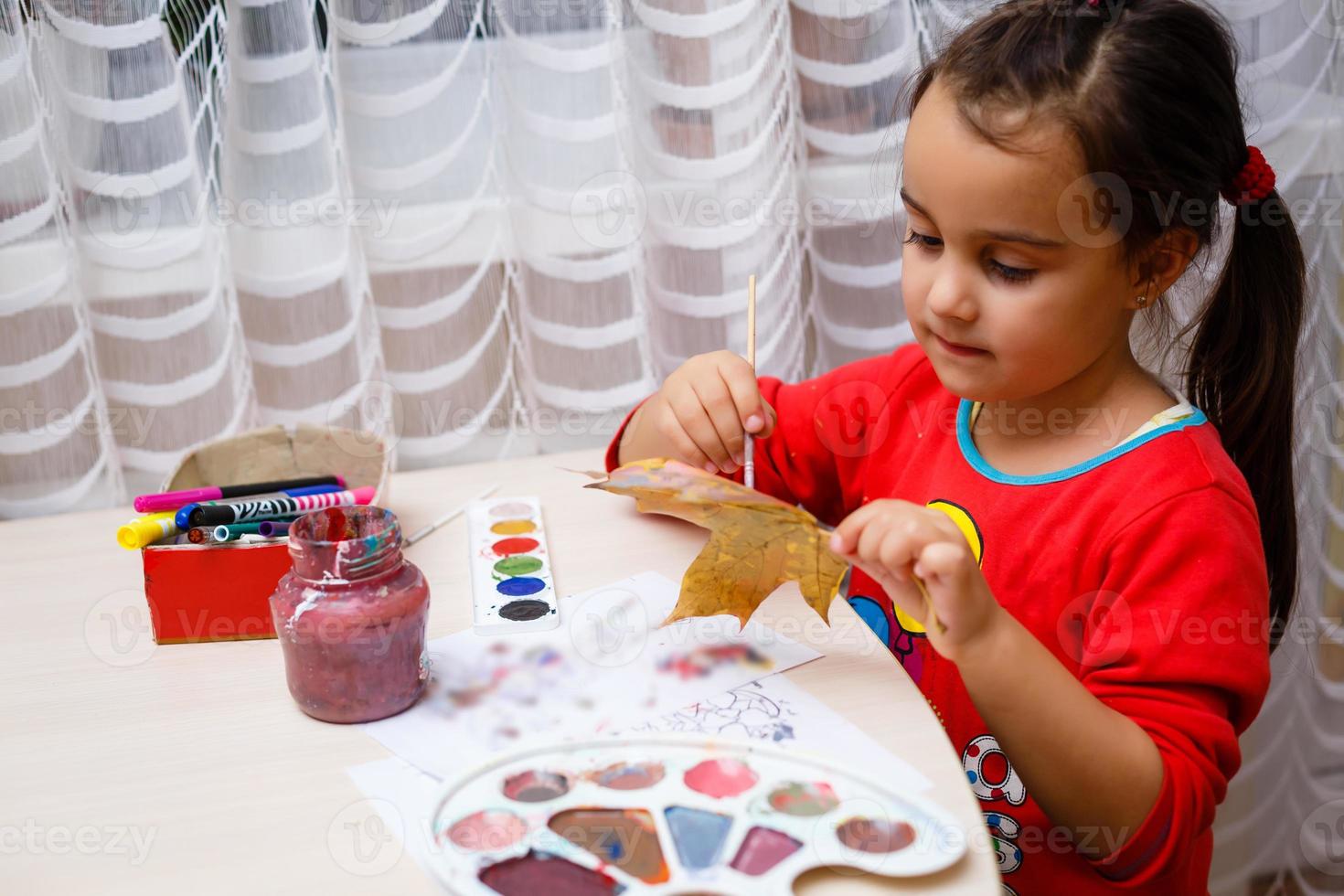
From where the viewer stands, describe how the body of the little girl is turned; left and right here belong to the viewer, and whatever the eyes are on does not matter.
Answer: facing the viewer and to the left of the viewer
